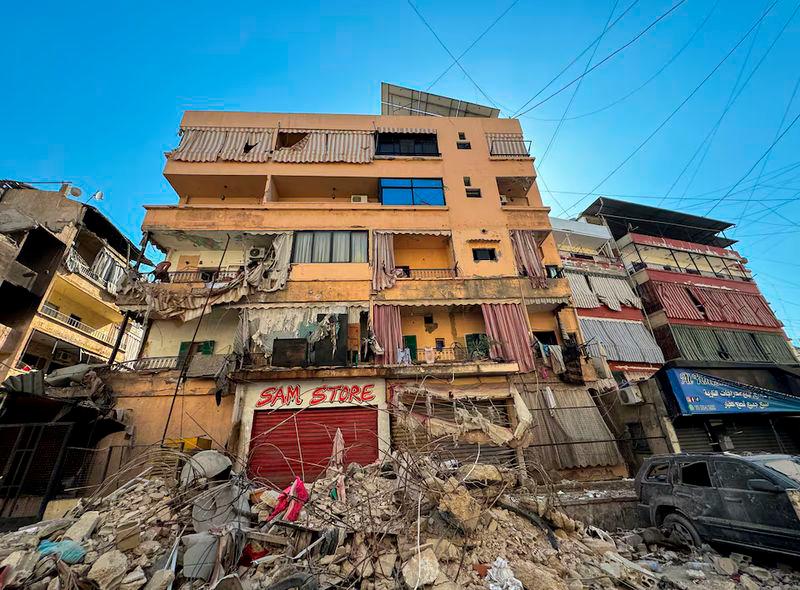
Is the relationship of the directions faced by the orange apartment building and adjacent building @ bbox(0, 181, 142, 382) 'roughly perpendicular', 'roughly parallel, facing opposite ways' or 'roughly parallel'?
roughly perpendicular

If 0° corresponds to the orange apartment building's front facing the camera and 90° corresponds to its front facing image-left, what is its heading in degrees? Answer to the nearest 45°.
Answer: approximately 0°

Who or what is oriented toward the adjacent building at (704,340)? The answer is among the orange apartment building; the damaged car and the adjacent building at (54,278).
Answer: the adjacent building at (54,278)

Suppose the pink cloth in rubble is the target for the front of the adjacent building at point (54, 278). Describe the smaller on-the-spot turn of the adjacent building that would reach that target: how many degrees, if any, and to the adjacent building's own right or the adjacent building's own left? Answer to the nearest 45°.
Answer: approximately 45° to the adjacent building's own right
